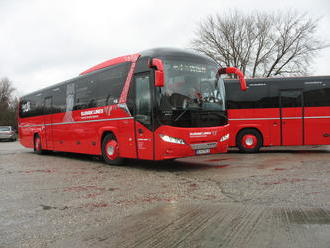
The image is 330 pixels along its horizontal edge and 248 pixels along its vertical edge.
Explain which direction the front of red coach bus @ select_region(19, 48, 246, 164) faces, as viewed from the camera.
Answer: facing the viewer and to the right of the viewer

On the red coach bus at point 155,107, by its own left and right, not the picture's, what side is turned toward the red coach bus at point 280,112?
left
